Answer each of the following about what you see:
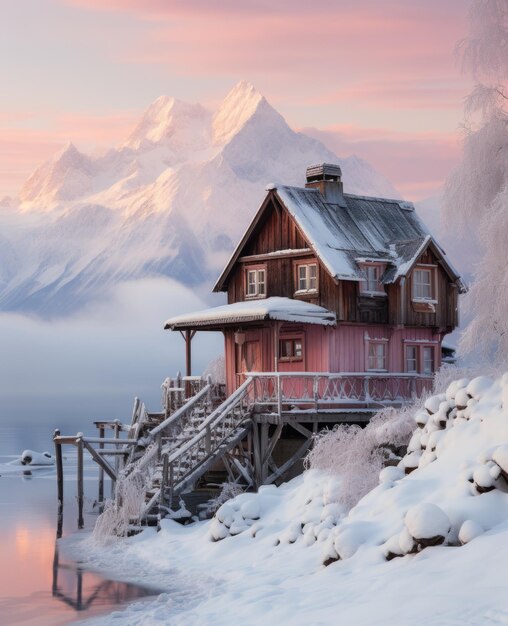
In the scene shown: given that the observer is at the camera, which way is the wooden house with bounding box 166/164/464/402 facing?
facing the viewer and to the left of the viewer

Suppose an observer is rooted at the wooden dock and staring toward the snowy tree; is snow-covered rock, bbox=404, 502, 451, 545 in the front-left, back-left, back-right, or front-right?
front-right

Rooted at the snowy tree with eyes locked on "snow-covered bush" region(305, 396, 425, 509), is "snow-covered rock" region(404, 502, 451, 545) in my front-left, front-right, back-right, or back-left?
front-left

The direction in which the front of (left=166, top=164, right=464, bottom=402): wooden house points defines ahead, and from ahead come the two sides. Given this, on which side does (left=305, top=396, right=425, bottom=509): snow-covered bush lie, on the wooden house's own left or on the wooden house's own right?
on the wooden house's own left

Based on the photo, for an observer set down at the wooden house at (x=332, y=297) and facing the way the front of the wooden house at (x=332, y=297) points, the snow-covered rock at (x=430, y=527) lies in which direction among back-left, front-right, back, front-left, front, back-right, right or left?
front-left

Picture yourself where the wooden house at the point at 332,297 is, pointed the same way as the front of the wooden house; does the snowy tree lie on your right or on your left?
on your left
